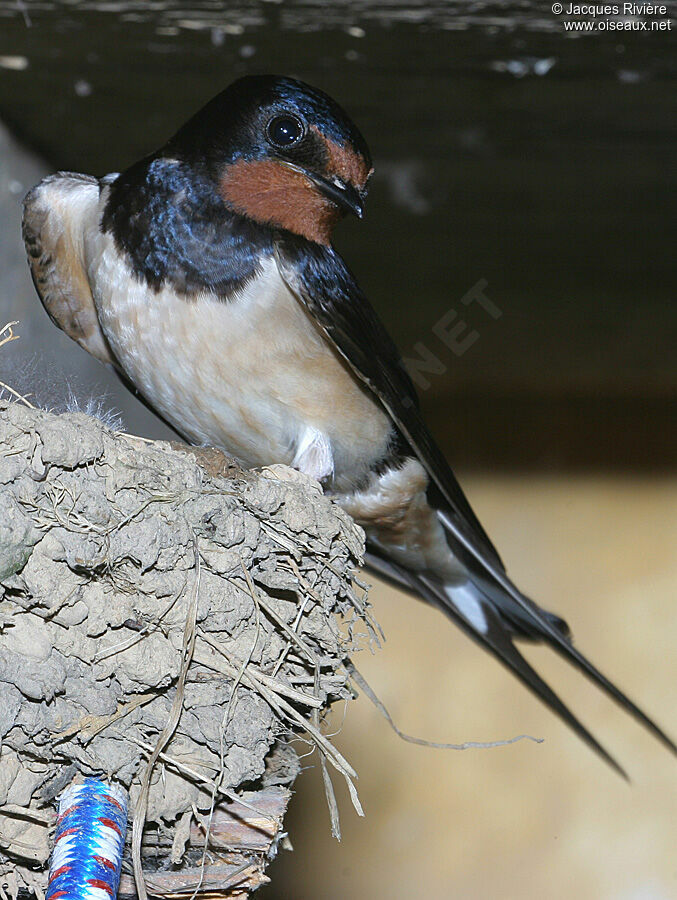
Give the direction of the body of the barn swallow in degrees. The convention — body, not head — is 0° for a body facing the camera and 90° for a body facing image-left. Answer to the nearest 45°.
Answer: approximately 45°
